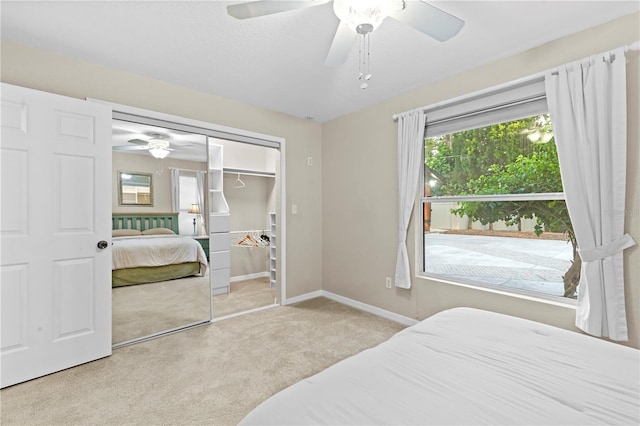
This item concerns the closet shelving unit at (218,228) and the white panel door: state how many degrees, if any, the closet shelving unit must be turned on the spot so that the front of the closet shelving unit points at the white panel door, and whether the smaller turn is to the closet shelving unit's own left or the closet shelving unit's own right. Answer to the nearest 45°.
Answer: approximately 45° to the closet shelving unit's own right

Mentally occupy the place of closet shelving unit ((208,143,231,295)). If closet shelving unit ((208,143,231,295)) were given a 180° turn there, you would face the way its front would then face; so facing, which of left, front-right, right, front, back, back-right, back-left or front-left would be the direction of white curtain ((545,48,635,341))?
back-right

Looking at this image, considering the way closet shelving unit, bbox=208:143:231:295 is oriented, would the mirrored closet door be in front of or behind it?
in front

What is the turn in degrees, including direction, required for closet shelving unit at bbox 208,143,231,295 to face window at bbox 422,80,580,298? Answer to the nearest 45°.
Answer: approximately 45° to its left

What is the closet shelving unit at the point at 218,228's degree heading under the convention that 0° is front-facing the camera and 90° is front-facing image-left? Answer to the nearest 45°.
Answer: approximately 0°

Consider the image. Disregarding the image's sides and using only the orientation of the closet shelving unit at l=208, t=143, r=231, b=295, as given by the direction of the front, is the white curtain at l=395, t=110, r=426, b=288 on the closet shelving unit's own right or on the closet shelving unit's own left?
on the closet shelving unit's own left

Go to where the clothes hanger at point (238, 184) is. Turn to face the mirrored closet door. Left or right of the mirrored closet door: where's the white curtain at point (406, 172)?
left

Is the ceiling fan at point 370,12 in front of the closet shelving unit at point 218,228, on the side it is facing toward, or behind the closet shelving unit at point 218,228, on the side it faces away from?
in front

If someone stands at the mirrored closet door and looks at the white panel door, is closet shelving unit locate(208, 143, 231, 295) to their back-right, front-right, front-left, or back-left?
back-right
